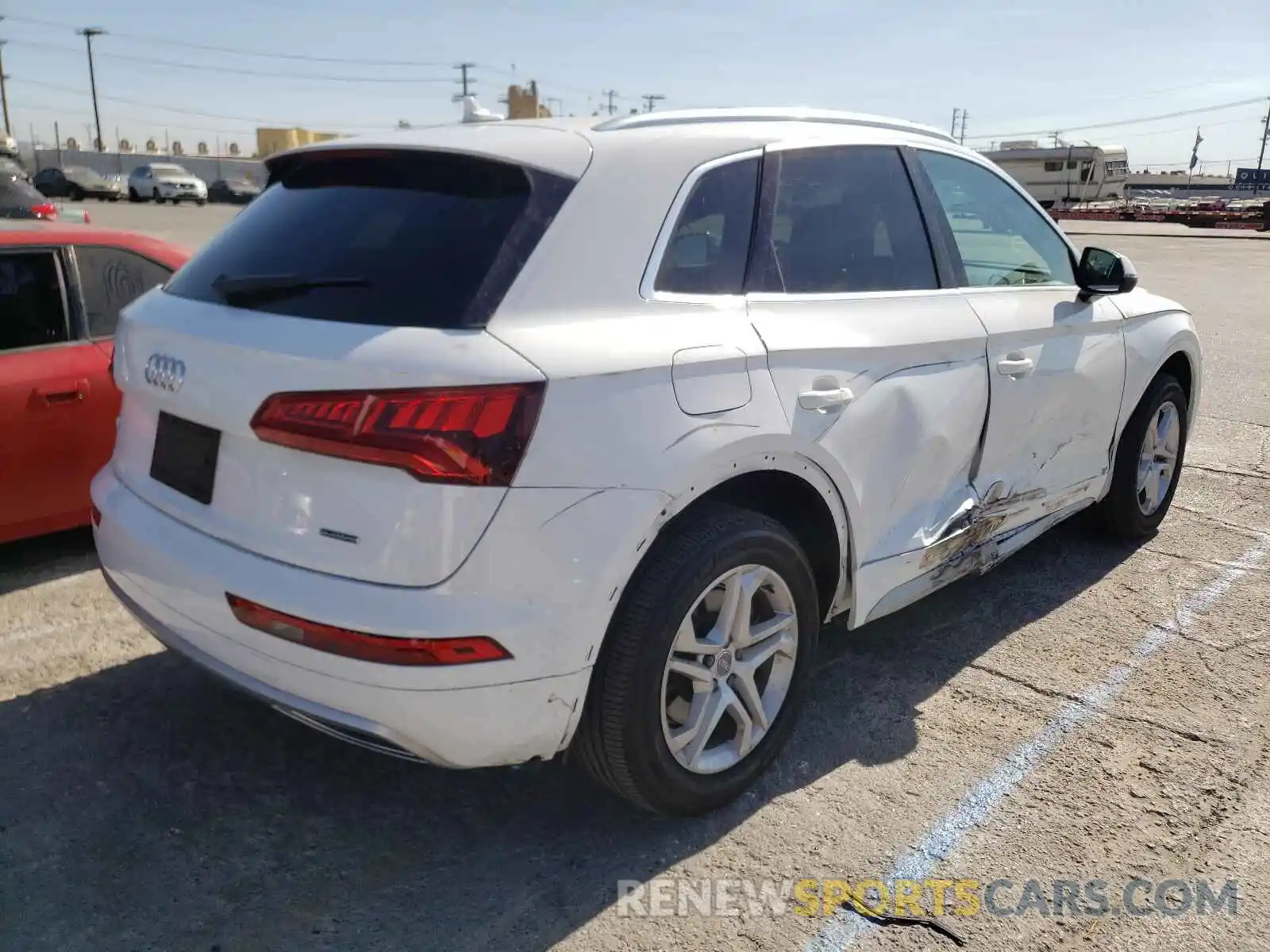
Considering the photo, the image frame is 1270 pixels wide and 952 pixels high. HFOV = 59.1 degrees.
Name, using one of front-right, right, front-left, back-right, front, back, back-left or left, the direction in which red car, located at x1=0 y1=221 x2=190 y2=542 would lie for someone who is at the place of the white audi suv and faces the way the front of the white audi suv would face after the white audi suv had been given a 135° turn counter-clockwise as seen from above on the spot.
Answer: front-right

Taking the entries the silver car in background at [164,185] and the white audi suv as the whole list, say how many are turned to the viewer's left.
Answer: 0

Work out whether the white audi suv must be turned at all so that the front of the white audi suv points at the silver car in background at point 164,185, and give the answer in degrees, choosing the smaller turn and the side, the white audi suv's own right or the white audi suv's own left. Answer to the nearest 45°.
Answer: approximately 90° to the white audi suv's own left

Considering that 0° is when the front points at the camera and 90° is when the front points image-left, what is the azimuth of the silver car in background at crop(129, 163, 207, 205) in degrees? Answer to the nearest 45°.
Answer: approximately 315°

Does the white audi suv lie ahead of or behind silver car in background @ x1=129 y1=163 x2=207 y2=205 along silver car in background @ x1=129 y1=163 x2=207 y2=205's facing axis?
ahead

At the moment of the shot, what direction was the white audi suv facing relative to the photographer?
facing away from the viewer and to the right of the viewer

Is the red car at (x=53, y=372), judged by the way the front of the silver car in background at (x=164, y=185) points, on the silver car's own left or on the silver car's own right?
on the silver car's own right
